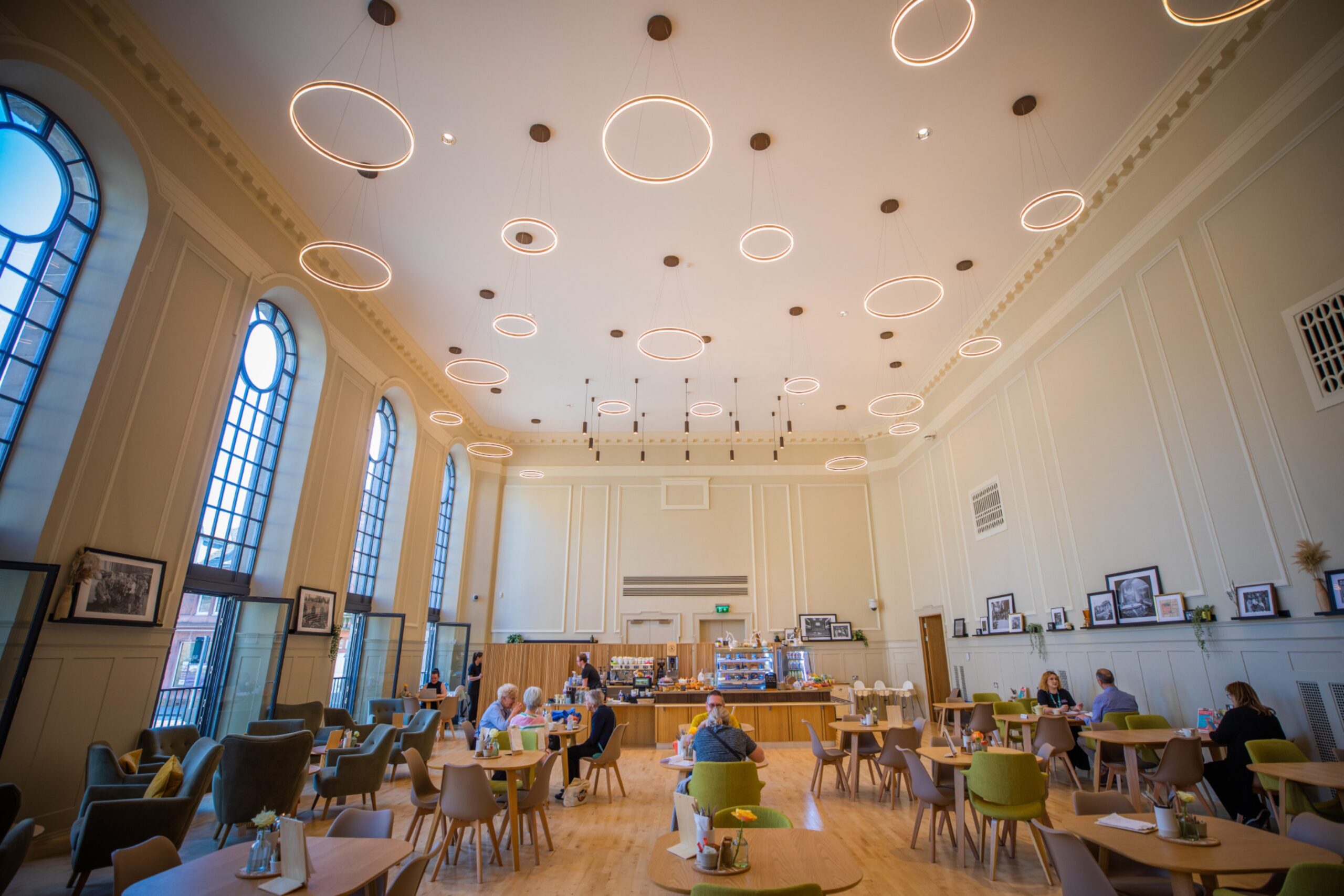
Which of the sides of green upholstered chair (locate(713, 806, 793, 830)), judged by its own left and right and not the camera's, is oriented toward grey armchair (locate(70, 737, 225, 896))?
right

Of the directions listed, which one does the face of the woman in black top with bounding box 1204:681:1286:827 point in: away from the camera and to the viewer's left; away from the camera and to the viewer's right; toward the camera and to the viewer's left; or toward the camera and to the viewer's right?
away from the camera and to the viewer's left

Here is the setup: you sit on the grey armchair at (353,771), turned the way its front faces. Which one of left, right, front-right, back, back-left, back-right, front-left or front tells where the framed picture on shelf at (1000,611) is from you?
back

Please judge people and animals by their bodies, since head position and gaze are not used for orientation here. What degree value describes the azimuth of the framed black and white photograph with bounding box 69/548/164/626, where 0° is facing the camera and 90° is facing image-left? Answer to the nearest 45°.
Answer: approximately 315°

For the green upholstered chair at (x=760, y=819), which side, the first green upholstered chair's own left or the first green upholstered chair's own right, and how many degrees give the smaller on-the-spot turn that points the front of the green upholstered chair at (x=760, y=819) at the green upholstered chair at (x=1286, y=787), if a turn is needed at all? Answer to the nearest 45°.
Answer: approximately 135° to the first green upholstered chair's own left

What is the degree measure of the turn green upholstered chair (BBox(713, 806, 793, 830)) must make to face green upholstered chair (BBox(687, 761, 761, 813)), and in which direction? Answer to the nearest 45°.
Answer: approximately 180°

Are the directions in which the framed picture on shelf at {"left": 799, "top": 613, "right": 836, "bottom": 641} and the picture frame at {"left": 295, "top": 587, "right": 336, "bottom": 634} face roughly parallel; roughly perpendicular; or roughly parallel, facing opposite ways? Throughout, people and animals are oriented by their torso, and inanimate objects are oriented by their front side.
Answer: roughly perpendicular

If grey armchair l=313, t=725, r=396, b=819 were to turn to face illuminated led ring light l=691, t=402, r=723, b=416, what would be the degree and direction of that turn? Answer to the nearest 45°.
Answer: approximately 135° to its right

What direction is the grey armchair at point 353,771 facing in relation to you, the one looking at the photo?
facing to the left of the viewer

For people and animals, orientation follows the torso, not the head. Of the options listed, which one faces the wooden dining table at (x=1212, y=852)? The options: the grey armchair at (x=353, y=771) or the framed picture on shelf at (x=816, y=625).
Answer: the framed picture on shelf
